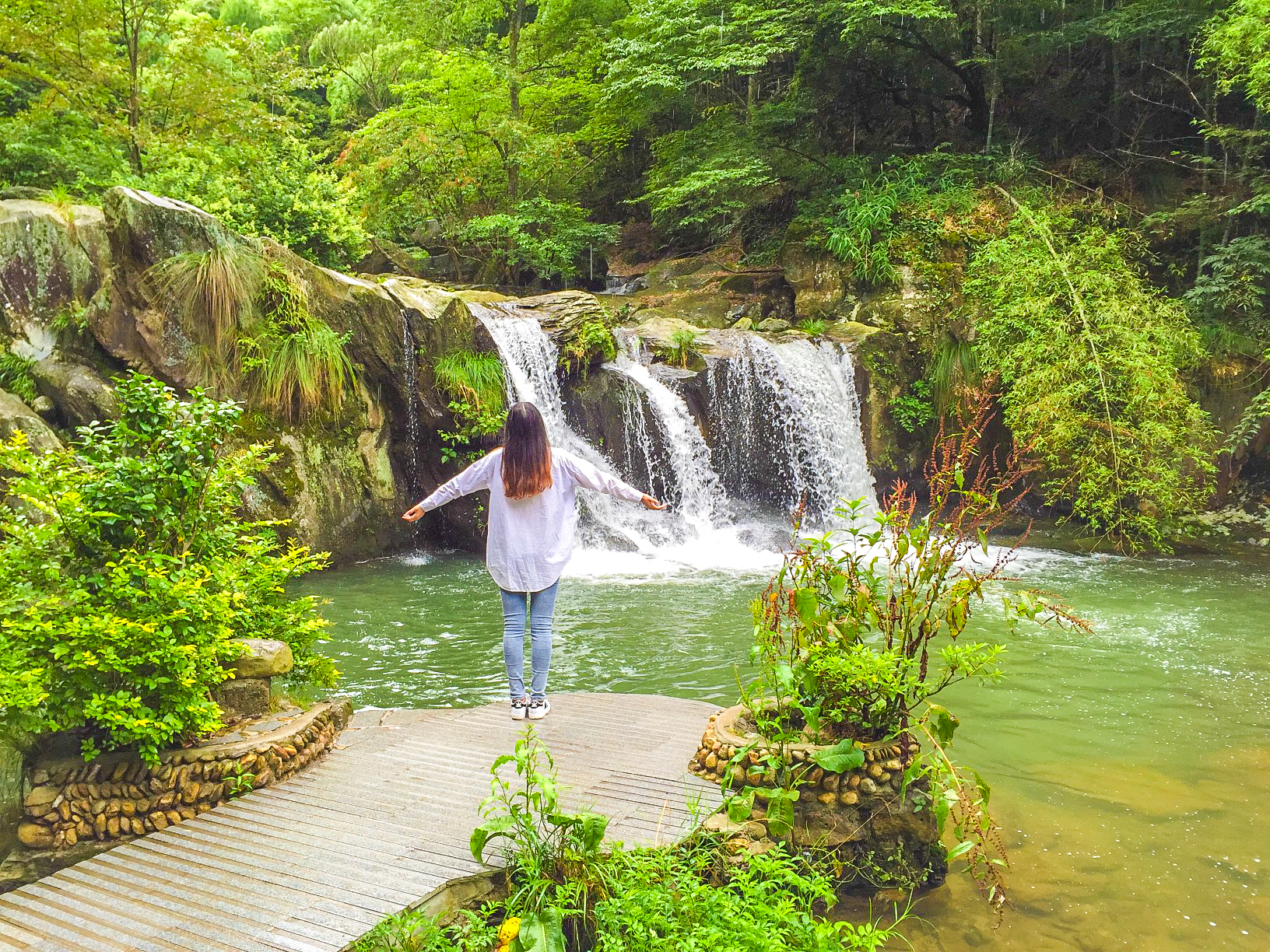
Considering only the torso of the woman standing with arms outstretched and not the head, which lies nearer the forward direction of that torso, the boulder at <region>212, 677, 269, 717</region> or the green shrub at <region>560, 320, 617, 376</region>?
the green shrub

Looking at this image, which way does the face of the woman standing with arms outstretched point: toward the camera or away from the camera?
away from the camera

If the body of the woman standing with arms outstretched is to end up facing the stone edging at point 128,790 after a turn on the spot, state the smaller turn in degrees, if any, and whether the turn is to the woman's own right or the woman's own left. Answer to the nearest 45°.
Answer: approximately 135° to the woman's own left

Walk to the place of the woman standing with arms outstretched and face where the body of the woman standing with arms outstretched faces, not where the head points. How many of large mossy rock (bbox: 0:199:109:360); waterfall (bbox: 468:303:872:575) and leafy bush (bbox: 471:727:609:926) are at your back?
1

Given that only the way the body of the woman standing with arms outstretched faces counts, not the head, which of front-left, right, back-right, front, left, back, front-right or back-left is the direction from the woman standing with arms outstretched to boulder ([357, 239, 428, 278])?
front

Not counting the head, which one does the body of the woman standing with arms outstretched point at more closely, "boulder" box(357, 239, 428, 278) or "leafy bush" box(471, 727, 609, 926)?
the boulder

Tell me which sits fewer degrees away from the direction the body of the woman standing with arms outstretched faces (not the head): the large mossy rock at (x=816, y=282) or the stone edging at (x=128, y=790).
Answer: the large mossy rock

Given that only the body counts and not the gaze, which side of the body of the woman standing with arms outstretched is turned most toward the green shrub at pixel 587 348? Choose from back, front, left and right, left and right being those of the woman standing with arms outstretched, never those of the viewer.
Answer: front

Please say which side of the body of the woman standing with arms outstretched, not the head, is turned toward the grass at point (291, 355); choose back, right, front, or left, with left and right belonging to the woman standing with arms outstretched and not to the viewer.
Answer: front

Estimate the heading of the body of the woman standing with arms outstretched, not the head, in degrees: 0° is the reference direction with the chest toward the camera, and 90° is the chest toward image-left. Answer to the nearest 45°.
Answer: approximately 180°

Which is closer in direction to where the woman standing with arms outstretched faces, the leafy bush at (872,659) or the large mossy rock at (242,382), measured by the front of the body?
the large mossy rock
